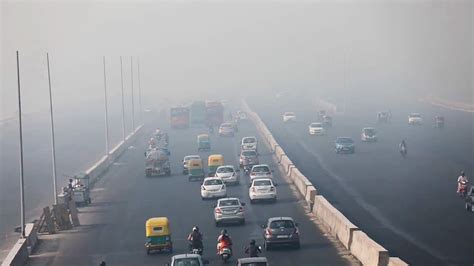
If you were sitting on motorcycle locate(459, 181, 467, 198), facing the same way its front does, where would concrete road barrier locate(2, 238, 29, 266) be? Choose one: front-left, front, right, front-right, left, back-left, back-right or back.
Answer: front-right

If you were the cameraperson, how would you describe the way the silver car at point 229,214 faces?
facing away from the viewer

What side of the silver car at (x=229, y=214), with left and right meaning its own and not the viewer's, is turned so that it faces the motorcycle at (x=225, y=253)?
back

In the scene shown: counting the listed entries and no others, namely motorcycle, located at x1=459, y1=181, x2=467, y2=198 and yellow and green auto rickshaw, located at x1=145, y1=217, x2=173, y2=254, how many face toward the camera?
1

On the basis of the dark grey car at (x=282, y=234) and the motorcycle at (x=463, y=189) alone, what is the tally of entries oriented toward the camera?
1

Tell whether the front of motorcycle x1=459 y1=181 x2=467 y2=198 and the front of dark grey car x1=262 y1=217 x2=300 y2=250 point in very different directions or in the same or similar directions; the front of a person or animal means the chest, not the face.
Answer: very different directions

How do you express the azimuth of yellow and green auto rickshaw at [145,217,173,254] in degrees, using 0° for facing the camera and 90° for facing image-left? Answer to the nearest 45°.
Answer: approximately 180°

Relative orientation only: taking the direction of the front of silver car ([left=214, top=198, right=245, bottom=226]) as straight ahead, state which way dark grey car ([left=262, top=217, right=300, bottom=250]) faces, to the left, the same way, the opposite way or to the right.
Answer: the same way

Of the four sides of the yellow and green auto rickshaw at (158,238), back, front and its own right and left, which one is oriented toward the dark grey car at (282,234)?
right

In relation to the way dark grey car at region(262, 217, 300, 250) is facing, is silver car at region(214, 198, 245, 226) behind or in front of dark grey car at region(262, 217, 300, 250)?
in front

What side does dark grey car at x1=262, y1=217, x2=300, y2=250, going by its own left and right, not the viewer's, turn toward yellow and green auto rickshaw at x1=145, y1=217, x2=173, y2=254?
left

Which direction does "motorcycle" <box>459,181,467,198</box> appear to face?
toward the camera

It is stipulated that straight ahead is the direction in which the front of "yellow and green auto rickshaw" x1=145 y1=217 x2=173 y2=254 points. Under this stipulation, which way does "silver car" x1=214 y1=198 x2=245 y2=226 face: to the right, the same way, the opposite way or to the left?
the same way

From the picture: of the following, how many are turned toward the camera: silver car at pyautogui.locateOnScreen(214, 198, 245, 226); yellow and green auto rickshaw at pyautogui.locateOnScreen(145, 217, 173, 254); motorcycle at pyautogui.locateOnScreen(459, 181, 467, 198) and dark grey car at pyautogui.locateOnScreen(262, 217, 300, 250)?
1

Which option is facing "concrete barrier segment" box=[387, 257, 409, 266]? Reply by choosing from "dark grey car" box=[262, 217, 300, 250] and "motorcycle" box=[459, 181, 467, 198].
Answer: the motorcycle

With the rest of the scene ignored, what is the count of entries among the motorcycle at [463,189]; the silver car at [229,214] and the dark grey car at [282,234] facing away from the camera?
2

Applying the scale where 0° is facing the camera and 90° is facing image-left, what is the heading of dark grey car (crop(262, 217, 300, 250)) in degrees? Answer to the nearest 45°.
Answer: approximately 180°
